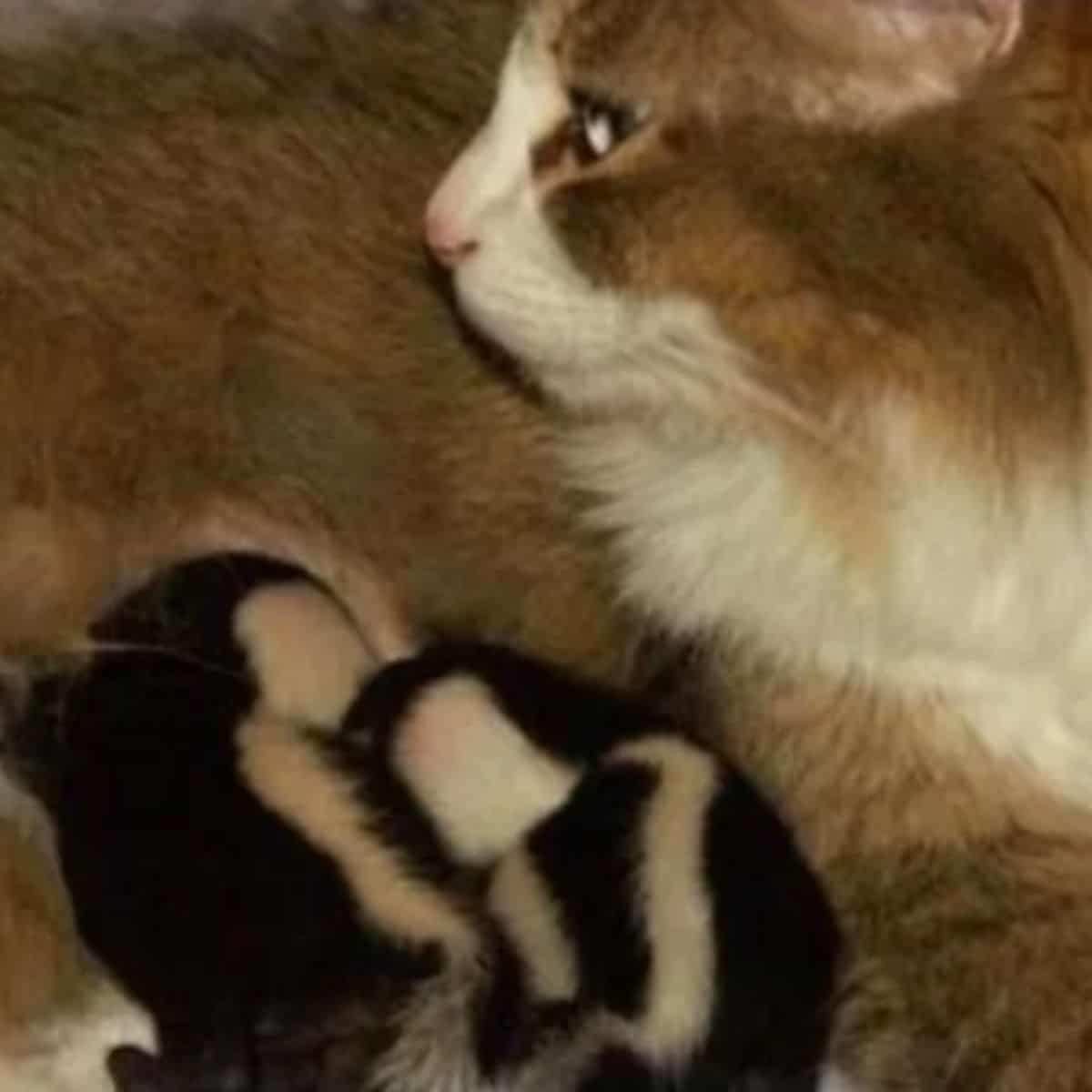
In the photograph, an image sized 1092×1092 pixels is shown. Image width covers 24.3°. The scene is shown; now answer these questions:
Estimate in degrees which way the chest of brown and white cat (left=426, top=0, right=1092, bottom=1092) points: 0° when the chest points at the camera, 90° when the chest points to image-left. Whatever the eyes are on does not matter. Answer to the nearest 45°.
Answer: approximately 90°

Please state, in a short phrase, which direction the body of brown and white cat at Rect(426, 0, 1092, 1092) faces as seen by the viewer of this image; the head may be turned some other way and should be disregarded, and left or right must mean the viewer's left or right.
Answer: facing to the left of the viewer
